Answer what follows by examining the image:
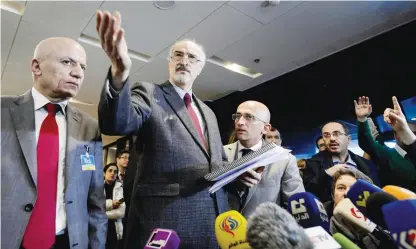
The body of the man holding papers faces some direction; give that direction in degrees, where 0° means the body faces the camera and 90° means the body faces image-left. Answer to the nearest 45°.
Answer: approximately 45°

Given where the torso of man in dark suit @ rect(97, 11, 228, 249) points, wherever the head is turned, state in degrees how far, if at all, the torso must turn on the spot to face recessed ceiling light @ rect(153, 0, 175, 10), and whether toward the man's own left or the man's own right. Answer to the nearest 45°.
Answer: approximately 135° to the man's own left

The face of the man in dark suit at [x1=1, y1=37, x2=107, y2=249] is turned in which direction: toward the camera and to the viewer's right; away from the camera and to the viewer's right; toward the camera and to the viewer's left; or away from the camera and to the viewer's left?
toward the camera and to the viewer's right

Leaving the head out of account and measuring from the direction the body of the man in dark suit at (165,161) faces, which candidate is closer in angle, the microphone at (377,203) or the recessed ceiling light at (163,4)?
the microphone
